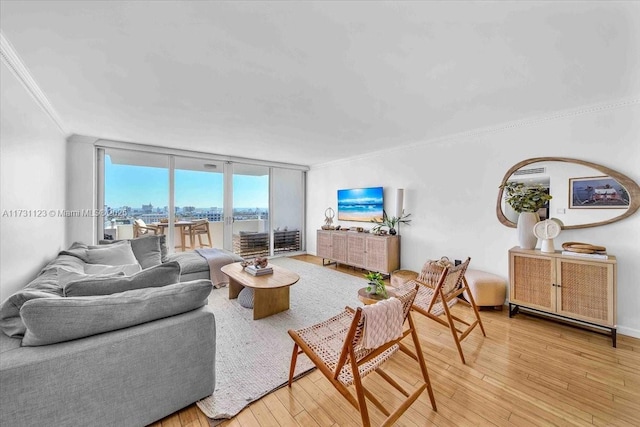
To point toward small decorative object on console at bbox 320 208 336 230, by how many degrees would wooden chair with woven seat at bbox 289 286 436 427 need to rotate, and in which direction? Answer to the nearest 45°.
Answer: approximately 45° to its right

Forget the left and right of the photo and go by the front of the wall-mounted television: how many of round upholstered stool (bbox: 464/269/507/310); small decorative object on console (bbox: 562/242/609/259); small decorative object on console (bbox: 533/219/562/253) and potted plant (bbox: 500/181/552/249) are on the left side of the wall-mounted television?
4

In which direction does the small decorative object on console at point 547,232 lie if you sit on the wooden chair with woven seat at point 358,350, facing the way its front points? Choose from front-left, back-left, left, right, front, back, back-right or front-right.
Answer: right

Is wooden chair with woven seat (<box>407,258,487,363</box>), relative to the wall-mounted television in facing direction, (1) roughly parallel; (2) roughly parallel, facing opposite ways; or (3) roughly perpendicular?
roughly perpendicular

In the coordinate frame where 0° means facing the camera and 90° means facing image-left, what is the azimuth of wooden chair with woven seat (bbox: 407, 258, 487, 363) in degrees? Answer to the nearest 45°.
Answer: approximately 135°

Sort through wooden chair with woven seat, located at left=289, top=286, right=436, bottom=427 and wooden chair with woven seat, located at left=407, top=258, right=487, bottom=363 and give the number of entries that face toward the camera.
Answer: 0

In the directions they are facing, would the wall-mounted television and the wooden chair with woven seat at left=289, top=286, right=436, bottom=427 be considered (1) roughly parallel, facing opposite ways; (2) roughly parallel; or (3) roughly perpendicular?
roughly perpendicular

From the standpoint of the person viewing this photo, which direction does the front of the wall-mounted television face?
facing the viewer and to the left of the viewer

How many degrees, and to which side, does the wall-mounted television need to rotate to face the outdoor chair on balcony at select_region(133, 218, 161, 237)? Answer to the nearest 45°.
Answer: approximately 45° to its right

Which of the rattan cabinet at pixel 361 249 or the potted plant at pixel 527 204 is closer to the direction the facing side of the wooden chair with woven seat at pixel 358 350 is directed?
the rattan cabinet

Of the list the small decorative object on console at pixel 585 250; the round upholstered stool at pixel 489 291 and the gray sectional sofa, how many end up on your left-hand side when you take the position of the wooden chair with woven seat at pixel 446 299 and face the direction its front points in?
1

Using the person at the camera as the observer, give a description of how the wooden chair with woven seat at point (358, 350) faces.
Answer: facing away from the viewer and to the left of the viewer
